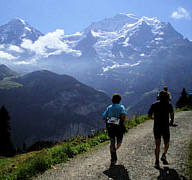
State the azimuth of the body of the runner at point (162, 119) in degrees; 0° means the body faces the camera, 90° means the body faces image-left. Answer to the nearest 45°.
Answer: approximately 180°

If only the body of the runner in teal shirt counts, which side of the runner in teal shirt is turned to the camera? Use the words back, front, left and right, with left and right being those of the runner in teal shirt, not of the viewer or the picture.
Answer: back

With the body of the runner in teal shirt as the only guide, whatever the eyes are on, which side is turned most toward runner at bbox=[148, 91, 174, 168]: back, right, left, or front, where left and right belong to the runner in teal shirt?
right

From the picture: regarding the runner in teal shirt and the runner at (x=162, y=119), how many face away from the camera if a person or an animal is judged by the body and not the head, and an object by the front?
2

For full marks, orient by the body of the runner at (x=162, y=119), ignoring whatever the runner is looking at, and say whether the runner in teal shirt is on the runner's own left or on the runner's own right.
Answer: on the runner's own left
